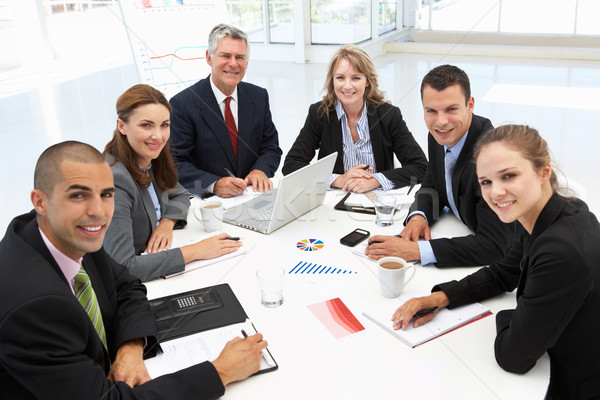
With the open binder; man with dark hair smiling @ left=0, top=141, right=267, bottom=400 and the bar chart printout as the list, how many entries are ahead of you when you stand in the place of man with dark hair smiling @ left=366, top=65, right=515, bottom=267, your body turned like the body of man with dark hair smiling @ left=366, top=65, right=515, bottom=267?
3

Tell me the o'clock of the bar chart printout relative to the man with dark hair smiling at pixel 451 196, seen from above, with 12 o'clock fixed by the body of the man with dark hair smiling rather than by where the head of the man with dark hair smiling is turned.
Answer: The bar chart printout is roughly at 12 o'clock from the man with dark hair smiling.

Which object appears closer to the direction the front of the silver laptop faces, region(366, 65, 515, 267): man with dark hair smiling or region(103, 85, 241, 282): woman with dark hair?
the woman with dark hair

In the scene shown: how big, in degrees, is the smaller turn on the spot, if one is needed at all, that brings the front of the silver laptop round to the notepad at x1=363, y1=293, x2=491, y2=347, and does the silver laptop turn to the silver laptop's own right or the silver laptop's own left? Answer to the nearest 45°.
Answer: approximately 180°

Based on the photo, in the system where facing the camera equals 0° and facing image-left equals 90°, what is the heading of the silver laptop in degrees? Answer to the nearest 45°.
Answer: approximately 135°

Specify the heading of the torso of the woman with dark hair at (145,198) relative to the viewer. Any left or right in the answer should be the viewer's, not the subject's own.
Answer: facing the viewer and to the right of the viewer

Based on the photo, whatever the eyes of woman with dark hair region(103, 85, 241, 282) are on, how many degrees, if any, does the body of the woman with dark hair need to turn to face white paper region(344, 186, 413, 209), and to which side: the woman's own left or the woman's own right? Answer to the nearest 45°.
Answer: approximately 45° to the woman's own left

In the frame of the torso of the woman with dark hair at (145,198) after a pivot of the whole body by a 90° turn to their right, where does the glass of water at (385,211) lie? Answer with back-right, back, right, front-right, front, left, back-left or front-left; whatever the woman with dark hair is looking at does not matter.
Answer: back-left

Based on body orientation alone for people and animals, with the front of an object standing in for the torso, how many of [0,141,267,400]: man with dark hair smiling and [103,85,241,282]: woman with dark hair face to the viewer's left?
0

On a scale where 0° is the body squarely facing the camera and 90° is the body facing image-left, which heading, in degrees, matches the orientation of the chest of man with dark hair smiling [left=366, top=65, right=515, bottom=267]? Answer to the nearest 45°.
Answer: approximately 45°

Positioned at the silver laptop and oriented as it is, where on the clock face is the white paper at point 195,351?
The white paper is roughly at 8 o'clock from the silver laptop.

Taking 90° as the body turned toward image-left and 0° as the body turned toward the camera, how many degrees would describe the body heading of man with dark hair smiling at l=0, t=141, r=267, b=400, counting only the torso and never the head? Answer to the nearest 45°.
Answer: approximately 315°

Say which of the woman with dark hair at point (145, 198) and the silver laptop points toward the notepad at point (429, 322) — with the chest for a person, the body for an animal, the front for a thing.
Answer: the woman with dark hair
